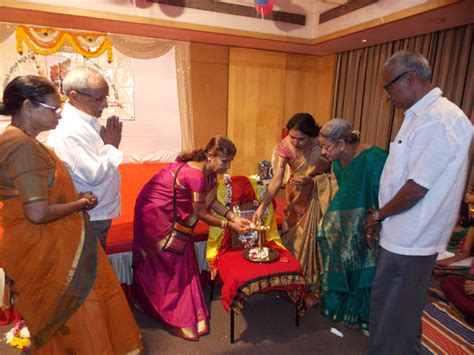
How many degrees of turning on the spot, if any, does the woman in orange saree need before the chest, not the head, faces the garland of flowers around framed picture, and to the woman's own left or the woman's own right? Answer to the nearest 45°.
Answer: approximately 45° to the woman's own left

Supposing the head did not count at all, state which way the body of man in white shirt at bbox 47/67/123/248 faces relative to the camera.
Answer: to the viewer's right

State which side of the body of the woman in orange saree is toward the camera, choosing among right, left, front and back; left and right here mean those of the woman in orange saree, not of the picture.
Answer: right

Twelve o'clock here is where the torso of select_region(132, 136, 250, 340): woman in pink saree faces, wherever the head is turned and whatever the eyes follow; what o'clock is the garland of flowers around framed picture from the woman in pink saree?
The garland of flowers around framed picture is roughly at 11 o'clock from the woman in pink saree.

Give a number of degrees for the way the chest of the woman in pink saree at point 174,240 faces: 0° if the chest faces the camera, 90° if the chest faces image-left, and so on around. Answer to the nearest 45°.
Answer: approximately 270°

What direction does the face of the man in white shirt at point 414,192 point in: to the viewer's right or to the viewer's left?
to the viewer's left

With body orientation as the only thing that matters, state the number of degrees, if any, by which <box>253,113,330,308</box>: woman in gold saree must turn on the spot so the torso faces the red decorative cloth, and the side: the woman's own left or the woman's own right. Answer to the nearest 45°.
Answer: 0° — they already face it

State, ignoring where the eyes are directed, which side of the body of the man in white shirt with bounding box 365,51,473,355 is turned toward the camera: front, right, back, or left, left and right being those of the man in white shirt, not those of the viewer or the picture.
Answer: left

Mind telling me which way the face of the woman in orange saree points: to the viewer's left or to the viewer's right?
to the viewer's right

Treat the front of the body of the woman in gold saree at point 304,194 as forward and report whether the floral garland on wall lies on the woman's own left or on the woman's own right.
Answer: on the woman's own right
